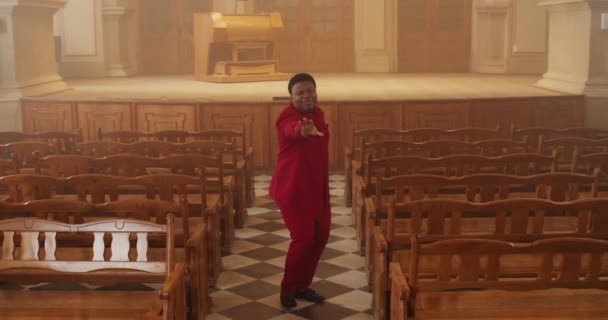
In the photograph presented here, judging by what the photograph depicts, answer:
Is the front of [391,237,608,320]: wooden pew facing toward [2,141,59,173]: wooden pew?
no

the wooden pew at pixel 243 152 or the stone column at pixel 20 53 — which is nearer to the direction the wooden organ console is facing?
the wooden pew

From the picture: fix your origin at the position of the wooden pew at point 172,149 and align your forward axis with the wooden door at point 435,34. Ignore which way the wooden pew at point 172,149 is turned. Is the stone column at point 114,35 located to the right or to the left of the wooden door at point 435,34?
left

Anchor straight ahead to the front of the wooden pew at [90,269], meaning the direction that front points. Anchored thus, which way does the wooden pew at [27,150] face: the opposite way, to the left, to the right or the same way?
the same way

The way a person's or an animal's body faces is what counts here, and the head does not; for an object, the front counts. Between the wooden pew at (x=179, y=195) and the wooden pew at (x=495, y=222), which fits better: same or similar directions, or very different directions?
same or similar directions

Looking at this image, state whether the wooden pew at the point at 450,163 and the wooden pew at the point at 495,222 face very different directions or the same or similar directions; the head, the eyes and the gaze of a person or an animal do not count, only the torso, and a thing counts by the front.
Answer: same or similar directions

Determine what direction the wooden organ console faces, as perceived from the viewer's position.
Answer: facing the viewer

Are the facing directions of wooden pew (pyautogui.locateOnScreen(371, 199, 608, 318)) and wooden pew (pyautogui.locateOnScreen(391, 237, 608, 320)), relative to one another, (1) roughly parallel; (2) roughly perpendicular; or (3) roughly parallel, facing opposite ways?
roughly parallel

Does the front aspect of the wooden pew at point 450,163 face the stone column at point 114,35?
no
